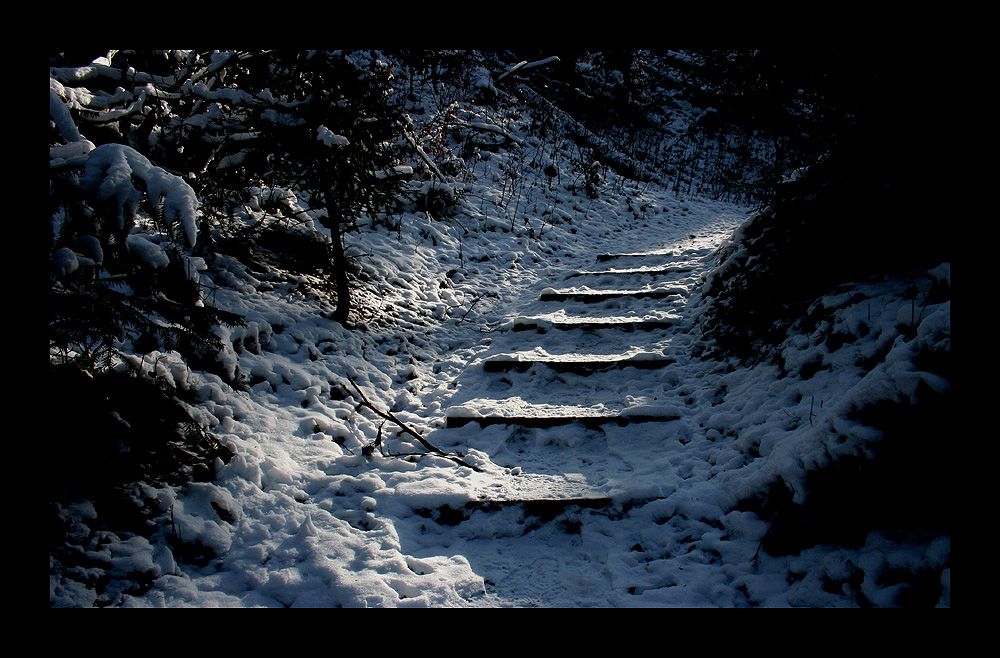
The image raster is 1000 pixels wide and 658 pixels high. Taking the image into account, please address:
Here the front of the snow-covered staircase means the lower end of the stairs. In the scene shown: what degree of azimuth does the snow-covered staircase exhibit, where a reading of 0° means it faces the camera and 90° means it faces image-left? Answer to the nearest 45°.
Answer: approximately 0°

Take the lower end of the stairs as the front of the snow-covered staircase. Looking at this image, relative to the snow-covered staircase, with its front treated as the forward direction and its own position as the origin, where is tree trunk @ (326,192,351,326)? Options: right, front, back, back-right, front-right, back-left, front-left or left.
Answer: right

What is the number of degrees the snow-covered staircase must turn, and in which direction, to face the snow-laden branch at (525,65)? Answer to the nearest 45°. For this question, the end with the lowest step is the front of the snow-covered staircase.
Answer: approximately 180°
